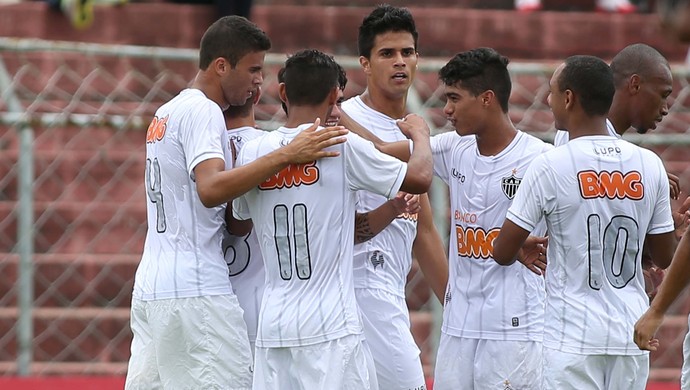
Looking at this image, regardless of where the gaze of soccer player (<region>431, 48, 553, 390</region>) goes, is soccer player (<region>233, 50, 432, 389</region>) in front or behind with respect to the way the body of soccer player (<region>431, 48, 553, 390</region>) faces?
in front

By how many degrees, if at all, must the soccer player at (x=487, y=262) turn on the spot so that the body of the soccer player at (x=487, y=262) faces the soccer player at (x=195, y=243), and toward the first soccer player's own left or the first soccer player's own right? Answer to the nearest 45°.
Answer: approximately 45° to the first soccer player's own right

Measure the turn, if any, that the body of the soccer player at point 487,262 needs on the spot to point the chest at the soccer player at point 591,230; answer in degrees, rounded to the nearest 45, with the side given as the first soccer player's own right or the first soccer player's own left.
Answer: approximately 90° to the first soccer player's own left

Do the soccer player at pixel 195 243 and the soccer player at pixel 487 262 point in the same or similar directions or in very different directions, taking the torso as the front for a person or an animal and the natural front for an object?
very different directions

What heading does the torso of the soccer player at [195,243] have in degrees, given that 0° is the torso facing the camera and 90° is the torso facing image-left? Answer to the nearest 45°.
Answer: approximately 225°

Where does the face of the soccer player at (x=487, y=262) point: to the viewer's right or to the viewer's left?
to the viewer's left
